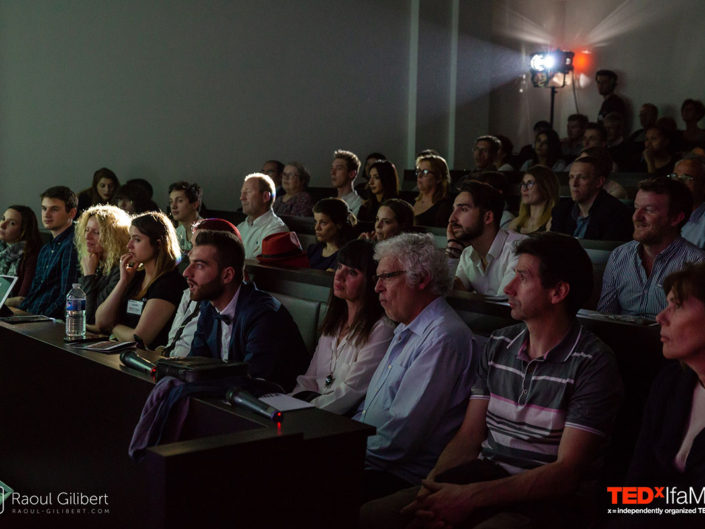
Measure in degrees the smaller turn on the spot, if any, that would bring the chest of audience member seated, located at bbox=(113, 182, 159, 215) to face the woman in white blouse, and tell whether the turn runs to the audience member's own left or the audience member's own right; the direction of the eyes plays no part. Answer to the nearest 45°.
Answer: approximately 45° to the audience member's own left

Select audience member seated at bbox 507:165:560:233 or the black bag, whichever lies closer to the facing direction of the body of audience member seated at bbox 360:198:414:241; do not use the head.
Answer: the black bag

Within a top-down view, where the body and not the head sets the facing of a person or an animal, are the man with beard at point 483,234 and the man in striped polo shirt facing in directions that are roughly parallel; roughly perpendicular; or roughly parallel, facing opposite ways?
roughly parallel

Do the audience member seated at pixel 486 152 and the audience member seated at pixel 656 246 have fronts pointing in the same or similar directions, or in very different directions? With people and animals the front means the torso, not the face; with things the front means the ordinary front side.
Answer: same or similar directions

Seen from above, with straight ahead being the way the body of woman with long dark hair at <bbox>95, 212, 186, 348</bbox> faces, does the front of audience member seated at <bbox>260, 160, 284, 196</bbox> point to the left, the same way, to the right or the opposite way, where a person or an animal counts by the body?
the same way

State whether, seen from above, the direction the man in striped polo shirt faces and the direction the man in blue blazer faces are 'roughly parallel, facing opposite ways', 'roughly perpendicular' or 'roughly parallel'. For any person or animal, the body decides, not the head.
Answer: roughly parallel

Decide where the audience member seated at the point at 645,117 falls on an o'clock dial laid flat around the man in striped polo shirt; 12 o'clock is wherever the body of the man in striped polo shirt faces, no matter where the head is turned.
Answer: The audience member seated is roughly at 5 o'clock from the man in striped polo shirt.

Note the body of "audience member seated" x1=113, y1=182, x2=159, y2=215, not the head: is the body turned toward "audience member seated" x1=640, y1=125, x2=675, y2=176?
no

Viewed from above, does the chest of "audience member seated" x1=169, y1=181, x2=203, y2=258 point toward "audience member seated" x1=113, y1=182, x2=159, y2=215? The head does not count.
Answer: no

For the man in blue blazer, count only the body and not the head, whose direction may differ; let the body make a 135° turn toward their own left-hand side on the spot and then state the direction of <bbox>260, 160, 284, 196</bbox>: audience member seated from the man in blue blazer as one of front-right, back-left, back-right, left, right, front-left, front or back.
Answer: left

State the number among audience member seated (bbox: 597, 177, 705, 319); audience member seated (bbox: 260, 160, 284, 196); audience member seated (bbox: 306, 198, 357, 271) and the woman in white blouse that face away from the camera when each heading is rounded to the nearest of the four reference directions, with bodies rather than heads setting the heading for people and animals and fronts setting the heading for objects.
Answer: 0

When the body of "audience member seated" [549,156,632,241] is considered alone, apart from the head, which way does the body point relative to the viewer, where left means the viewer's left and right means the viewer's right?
facing the viewer and to the left of the viewer

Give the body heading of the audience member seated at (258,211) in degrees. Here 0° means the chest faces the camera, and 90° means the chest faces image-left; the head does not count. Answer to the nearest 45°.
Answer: approximately 45°

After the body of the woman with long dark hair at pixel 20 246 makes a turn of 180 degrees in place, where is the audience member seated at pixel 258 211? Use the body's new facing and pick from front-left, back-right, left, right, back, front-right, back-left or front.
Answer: front-right

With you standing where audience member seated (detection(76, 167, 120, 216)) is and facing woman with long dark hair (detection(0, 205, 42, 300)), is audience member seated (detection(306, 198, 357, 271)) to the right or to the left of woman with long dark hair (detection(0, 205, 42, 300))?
left

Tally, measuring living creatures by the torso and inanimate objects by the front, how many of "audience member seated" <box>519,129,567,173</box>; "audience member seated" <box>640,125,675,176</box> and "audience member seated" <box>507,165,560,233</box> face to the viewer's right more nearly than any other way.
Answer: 0

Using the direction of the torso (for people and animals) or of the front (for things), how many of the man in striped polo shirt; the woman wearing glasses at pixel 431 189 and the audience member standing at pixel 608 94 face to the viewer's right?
0

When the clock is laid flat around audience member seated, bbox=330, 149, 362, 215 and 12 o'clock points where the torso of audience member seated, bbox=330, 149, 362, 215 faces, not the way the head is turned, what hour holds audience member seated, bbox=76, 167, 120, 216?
audience member seated, bbox=76, 167, 120, 216 is roughly at 2 o'clock from audience member seated, bbox=330, 149, 362, 215.

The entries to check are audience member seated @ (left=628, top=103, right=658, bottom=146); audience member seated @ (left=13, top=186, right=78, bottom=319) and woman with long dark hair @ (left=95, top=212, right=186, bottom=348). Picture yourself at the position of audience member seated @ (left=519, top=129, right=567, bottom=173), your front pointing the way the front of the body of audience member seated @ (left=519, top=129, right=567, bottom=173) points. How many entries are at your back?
1

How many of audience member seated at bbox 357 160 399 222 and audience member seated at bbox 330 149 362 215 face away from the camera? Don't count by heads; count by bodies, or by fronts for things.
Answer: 0

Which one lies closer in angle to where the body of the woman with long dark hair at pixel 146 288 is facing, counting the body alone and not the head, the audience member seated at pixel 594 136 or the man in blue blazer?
the man in blue blazer

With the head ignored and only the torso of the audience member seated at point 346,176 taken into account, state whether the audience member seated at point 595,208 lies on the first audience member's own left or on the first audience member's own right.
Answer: on the first audience member's own left

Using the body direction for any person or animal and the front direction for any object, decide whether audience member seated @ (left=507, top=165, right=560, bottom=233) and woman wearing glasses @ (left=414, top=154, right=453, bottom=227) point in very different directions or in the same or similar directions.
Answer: same or similar directions
